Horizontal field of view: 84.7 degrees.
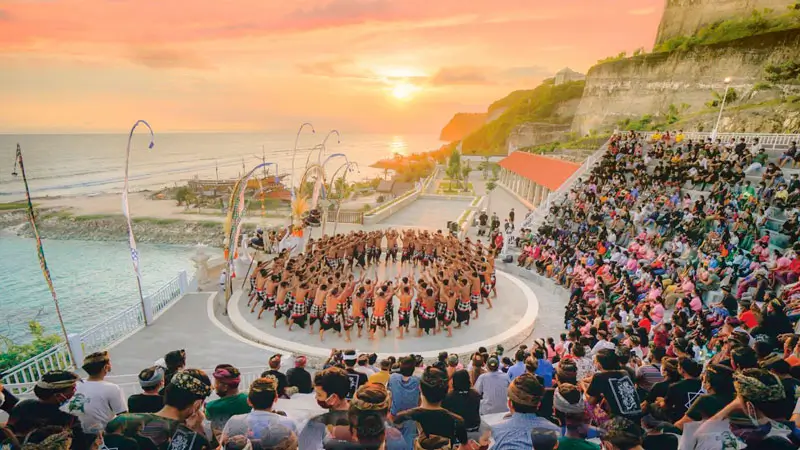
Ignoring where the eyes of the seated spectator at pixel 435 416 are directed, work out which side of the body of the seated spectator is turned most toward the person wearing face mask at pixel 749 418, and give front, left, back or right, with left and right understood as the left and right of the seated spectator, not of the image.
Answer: right

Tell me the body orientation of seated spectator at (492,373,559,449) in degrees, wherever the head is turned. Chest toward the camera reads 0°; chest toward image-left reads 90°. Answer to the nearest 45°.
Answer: approximately 180°

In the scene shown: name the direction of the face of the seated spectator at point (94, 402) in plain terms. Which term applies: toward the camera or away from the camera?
away from the camera

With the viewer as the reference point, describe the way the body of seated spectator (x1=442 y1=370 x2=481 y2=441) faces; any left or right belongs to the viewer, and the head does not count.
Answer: facing away from the viewer

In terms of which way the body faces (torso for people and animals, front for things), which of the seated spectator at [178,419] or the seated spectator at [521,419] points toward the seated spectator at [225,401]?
the seated spectator at [178,419]

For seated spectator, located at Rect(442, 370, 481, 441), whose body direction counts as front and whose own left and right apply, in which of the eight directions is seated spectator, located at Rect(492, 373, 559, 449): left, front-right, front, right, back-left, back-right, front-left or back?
back-right

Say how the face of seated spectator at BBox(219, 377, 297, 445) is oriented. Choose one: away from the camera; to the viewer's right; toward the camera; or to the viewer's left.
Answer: away from the camera

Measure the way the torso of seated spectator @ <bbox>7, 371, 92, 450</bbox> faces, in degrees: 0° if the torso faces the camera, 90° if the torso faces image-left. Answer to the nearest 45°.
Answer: approximately 225°

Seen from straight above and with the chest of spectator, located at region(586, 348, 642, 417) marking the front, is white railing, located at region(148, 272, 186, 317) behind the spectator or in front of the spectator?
in front

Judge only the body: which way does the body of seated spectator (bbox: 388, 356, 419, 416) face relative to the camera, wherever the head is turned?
away from the camera

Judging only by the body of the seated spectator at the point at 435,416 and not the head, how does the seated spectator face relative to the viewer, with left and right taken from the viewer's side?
facing away from the viewer

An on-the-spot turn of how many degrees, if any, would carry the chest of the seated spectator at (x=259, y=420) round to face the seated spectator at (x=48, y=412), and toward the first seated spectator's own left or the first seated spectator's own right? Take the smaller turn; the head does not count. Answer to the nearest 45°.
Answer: approximately 45° to the first seated spectator's own left
